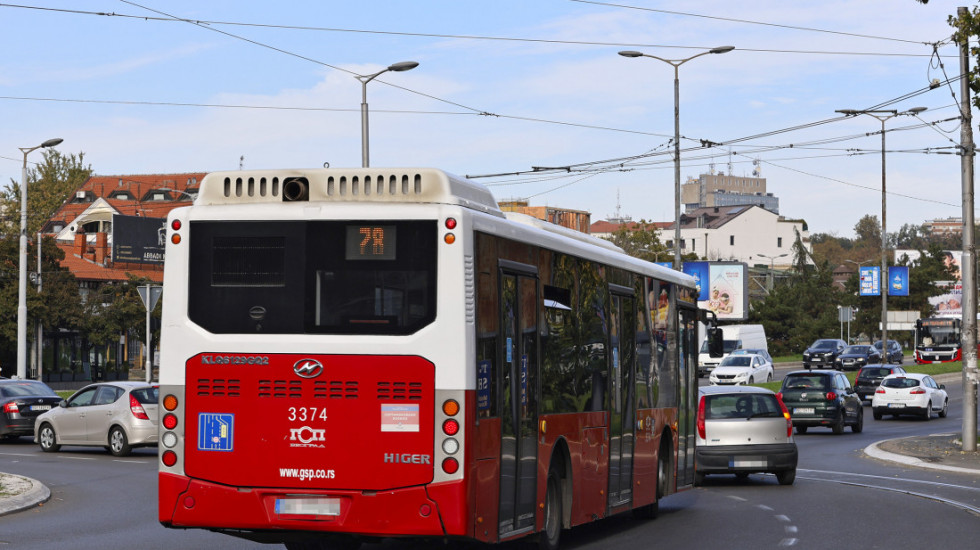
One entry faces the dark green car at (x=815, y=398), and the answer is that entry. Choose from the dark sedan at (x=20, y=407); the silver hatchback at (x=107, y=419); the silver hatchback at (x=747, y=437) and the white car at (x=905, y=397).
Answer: the silver hatchback at (x=747, y=437)

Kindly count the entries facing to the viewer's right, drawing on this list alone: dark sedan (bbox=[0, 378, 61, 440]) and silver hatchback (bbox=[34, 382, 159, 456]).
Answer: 0

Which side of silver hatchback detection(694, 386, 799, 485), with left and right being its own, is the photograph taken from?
back

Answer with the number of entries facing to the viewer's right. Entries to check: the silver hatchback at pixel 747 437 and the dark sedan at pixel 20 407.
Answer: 0

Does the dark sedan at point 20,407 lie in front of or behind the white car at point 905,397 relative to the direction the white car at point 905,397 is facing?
behind

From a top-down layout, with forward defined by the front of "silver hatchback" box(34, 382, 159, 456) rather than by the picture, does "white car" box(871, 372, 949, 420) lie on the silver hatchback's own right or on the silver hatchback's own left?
on the silver hatchback's own right

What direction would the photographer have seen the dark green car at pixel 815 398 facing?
facing away from the viewer and to the right of the viewer

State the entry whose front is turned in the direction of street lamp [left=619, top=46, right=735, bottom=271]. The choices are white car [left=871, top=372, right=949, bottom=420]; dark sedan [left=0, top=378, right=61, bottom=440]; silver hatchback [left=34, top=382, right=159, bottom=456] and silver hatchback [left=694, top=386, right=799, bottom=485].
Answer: silver hatchback [left=694, top=386, right=799, bottom=485]

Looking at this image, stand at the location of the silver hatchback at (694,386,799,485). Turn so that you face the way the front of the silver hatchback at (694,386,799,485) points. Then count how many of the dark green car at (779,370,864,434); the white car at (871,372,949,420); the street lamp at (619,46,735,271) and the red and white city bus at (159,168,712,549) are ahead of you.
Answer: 3

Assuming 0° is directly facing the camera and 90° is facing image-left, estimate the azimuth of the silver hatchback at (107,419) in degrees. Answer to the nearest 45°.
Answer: approximately 135°

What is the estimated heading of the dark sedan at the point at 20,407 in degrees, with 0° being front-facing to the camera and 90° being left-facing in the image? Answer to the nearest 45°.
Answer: approximately 135°

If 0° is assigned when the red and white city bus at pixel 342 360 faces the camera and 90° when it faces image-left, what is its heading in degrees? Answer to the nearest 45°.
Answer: approximately 225°

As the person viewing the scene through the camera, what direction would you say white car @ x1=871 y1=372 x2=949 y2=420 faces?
facing away from the viewer and to the right of the viewer
